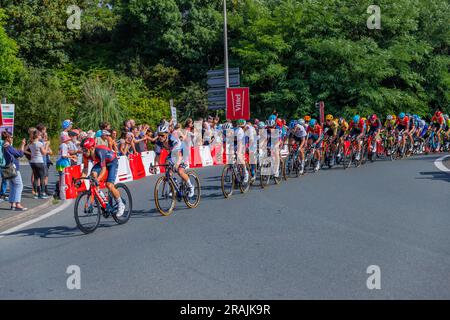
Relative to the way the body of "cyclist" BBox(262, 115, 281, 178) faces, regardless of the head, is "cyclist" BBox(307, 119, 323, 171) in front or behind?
behind

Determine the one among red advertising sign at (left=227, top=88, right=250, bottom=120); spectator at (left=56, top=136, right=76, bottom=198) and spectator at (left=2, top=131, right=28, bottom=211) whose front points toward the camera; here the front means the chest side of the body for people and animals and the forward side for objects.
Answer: the red advertising sign

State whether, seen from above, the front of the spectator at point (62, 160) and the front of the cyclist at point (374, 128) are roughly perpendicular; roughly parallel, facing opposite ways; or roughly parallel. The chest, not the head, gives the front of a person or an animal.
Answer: roughly parallel, facing opposite ways

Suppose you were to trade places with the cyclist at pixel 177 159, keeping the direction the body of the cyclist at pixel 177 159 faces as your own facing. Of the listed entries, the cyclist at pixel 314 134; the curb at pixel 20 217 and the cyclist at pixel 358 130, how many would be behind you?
2

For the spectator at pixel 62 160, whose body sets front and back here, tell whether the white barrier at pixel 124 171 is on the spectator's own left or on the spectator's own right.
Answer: on the spectator's own left

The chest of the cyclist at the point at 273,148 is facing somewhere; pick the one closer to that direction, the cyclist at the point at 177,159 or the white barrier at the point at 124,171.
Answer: the cyclist

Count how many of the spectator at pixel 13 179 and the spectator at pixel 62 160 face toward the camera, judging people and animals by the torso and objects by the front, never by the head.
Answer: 0

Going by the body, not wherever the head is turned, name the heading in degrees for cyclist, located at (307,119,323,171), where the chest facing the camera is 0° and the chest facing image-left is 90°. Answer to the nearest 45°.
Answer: approximately 45°

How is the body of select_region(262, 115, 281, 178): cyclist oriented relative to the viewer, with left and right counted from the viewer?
facing the viewer and to the left of the viewer

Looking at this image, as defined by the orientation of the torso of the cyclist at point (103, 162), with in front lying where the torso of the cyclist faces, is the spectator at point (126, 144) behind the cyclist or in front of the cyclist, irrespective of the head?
behind

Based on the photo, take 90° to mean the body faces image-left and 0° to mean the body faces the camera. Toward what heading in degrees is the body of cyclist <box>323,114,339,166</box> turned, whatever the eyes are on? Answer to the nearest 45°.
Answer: approximately 45°

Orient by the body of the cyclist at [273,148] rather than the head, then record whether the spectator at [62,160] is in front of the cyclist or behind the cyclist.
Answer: in front

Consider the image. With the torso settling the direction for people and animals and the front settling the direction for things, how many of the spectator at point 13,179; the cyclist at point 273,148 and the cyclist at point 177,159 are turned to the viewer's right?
1

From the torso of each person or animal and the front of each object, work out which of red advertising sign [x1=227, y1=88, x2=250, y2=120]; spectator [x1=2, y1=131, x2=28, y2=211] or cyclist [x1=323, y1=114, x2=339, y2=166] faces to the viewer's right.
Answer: the spectator

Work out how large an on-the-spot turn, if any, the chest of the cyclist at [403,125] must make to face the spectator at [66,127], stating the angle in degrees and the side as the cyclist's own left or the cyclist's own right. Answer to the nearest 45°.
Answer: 0° — they already face them

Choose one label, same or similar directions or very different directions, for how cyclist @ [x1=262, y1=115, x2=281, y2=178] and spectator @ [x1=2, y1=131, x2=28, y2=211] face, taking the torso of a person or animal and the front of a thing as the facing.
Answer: very different directions

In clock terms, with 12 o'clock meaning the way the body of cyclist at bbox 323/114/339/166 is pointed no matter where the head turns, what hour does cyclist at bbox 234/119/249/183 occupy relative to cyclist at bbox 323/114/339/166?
cyclist at bbox 234/119/249/183 is roughly at 11 o'clock from cyclist at bbox 323/114/339/166.

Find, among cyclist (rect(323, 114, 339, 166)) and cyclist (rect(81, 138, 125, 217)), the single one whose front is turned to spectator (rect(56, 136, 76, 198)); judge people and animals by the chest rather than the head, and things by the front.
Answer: cyclist (rect(323, 114, 339, 166))

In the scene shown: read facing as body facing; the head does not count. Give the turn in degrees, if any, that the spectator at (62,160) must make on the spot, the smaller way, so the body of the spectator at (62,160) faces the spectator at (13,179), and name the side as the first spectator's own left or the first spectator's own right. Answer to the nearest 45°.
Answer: approximately 135° to the first spectator's own right

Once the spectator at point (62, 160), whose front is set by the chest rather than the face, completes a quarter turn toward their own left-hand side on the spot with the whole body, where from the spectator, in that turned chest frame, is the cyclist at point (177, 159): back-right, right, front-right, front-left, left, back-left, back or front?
back-right
